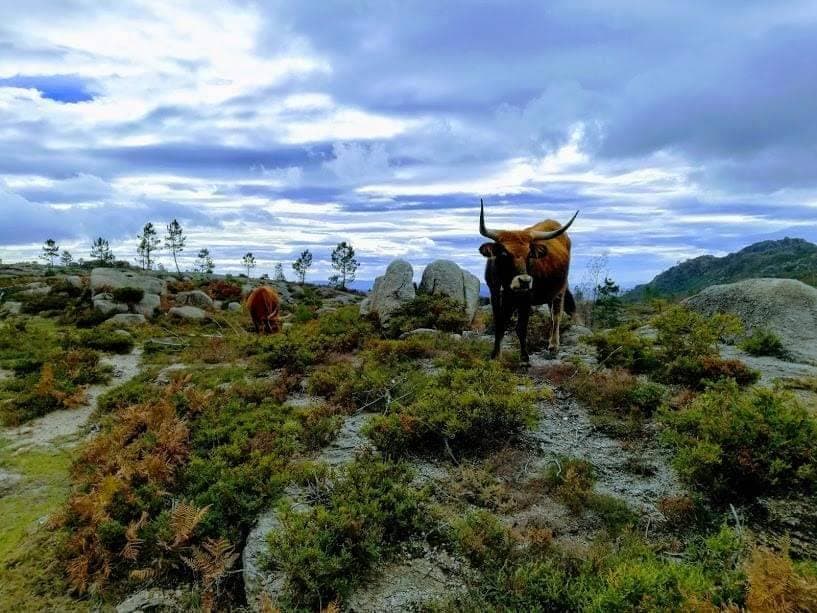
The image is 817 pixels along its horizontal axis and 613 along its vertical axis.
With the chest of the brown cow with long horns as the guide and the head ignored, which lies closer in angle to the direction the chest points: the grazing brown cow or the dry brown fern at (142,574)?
the dry brown fern

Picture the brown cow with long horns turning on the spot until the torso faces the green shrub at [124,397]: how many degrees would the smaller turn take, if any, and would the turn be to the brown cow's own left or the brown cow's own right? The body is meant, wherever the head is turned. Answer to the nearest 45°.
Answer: approximately 45° to the brown cow's own right

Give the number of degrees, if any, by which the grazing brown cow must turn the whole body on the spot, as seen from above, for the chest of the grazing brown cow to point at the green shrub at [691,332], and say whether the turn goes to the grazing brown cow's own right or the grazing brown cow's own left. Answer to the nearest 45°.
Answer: approximately 45° to the grazing brown cow's own left

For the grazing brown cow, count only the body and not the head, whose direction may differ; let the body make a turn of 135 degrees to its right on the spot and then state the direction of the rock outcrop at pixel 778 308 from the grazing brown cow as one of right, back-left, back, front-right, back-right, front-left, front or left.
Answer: back

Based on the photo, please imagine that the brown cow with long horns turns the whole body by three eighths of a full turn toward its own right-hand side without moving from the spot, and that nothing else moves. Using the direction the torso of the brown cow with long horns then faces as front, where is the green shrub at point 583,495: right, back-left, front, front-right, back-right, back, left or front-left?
back

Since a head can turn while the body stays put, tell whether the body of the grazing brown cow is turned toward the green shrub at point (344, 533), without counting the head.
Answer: yes

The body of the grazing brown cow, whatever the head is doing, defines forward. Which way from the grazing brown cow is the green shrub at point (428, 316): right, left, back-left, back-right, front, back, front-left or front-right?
front-left

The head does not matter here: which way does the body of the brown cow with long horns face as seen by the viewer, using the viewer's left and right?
facing the viewer and to the left of the viewer

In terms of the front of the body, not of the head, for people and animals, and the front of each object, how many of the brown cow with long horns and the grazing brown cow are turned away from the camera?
0

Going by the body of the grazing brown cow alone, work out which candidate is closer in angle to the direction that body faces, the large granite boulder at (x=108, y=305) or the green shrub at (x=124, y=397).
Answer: the green shrub

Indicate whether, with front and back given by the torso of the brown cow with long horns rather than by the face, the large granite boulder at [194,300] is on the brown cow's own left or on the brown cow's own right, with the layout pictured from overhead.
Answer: on the brown cow's own right

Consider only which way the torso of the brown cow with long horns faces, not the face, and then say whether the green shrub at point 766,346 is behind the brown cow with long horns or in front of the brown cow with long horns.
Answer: behind

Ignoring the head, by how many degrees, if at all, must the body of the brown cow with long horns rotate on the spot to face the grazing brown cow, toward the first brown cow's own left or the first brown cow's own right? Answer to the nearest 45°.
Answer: approximately 90° to the first brown cow's own right

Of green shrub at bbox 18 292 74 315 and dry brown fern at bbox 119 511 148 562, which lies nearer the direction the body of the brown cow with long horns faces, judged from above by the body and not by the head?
the dry brown fern

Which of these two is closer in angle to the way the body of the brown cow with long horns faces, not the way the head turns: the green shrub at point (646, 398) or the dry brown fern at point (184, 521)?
the dry brown fern

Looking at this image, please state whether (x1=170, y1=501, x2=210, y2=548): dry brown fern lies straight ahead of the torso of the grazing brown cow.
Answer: yes

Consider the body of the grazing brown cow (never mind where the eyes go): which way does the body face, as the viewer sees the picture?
toward the camera

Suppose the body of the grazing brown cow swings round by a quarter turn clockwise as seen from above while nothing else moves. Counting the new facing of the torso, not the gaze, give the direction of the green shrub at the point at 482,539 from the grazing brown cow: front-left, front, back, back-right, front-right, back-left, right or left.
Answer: left
